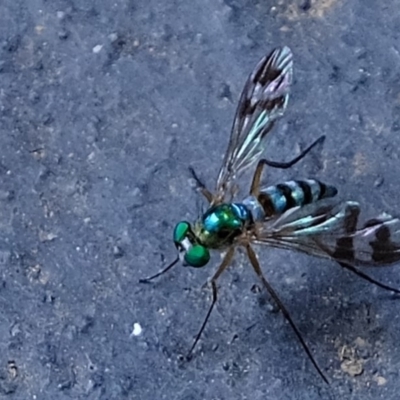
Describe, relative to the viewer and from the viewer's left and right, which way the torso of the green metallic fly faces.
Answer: facing the viewer and to the left of the viewer
